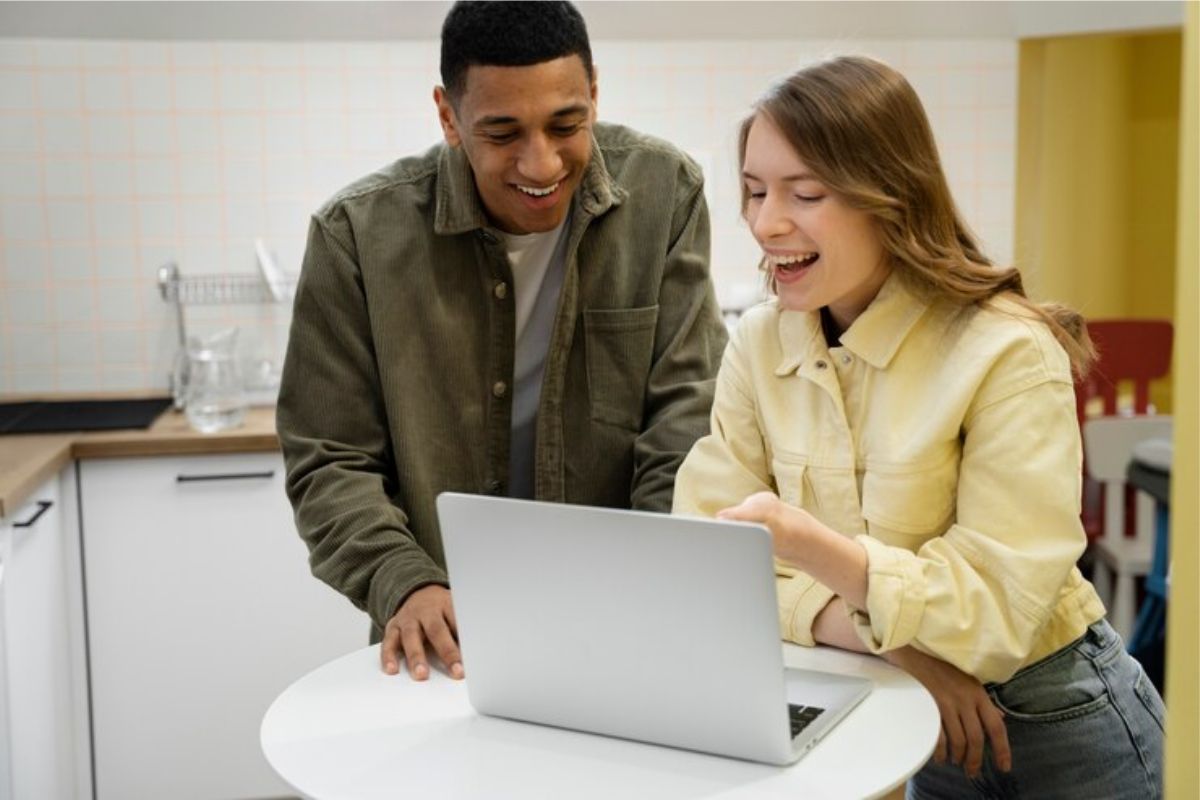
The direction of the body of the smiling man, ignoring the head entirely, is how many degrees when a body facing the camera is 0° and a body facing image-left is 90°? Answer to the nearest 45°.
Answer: approximately 0°

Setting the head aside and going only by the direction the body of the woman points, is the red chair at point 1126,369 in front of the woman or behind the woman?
behind

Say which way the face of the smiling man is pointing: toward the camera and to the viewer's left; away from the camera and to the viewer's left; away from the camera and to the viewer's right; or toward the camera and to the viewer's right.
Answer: toward the camera and to the viewer's right

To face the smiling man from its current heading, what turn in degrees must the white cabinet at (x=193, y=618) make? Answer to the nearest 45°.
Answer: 0° — it already faces them

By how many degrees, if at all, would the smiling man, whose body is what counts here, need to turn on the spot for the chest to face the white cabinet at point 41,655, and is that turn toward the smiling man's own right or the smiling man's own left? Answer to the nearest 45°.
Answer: approximately 135° to the smiling man's own right

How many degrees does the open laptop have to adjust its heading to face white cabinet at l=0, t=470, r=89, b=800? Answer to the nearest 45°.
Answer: approximately 90° to its left

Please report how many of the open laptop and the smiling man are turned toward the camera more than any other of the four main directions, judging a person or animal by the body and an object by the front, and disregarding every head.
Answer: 1

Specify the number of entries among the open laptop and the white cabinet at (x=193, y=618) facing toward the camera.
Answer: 1

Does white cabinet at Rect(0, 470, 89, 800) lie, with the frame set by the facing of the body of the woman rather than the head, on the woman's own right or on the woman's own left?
on the woman's own right
